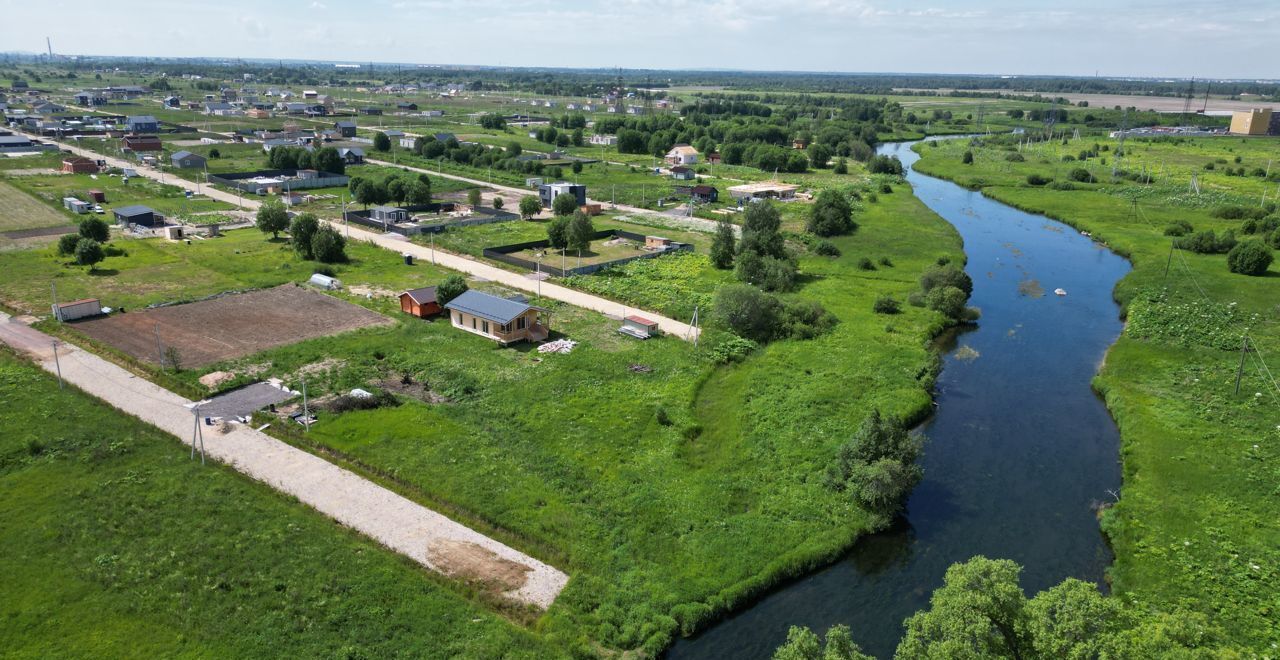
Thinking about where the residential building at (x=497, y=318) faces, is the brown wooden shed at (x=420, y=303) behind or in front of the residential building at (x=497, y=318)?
behind

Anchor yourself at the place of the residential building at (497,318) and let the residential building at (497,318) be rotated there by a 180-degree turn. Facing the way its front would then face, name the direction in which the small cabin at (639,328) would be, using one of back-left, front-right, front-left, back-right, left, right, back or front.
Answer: back-right

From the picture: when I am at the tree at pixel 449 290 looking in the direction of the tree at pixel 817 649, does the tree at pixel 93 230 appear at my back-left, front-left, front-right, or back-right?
back-right

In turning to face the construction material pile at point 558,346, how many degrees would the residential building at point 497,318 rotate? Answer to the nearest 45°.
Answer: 0° — it already faces it

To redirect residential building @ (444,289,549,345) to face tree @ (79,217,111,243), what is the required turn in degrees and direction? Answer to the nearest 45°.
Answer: approximately 180°

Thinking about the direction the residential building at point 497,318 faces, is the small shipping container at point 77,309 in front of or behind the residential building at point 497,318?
behind

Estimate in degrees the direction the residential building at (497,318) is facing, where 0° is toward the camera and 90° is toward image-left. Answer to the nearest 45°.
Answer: approximately 315°

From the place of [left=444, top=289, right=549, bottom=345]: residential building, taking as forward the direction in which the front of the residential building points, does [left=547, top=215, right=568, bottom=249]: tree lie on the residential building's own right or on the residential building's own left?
on the residential building's own left

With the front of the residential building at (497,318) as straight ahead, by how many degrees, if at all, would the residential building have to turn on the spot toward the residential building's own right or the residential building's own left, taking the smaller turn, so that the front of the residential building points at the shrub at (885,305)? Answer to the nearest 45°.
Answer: approximately 45° to the residential building's own left

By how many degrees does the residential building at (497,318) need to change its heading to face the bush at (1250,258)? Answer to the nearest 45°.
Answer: approximately 45° to its left

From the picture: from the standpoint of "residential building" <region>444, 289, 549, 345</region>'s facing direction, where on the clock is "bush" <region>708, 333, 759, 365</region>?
The bush is roughly at 11 o'clock from the residential building.

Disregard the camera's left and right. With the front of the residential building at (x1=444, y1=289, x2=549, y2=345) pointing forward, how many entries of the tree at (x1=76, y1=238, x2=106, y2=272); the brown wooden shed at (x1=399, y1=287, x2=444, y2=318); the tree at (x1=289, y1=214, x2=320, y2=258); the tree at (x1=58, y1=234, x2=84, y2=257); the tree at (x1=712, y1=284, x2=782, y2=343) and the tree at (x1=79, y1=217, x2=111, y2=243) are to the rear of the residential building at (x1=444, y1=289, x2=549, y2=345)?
5

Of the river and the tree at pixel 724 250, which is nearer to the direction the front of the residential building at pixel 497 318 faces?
the river

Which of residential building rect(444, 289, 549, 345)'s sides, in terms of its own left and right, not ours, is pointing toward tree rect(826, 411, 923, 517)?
front

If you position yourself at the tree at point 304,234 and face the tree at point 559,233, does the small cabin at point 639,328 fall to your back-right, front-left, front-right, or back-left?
front-right
